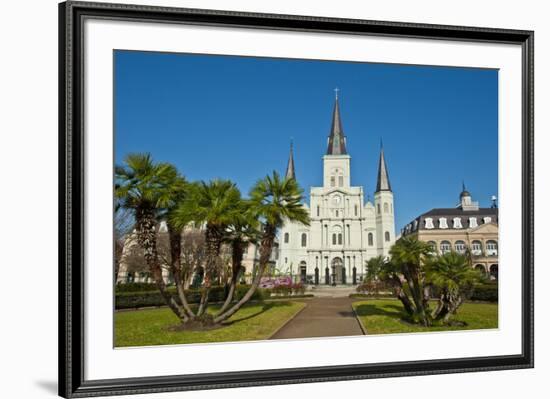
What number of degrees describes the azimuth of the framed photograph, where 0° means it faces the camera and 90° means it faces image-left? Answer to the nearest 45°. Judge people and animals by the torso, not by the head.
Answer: approximately 315°
